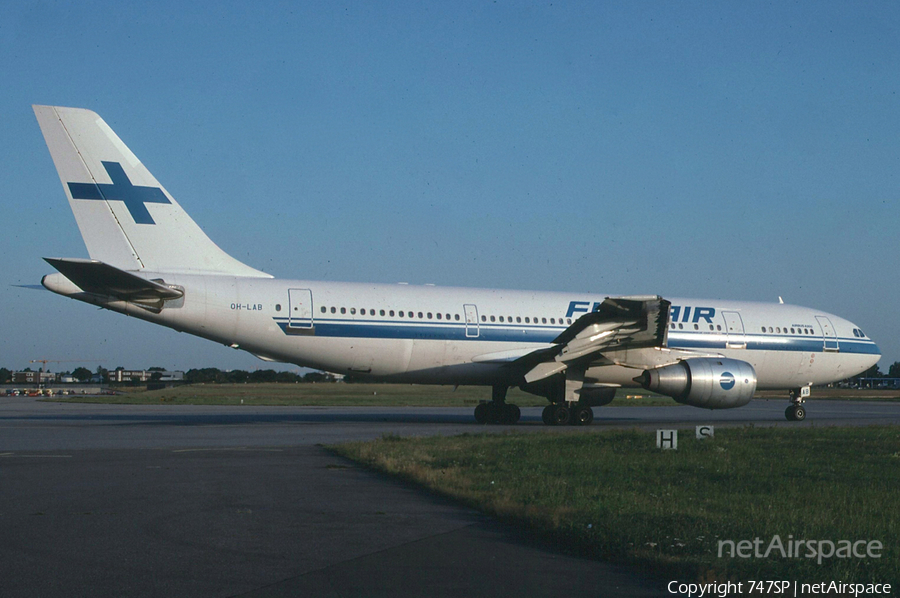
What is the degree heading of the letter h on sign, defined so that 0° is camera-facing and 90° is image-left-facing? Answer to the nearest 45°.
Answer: approximately 0°

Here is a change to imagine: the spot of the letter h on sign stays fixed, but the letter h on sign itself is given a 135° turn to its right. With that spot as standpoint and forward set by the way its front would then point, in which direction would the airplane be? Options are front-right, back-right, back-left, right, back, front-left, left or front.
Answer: front
